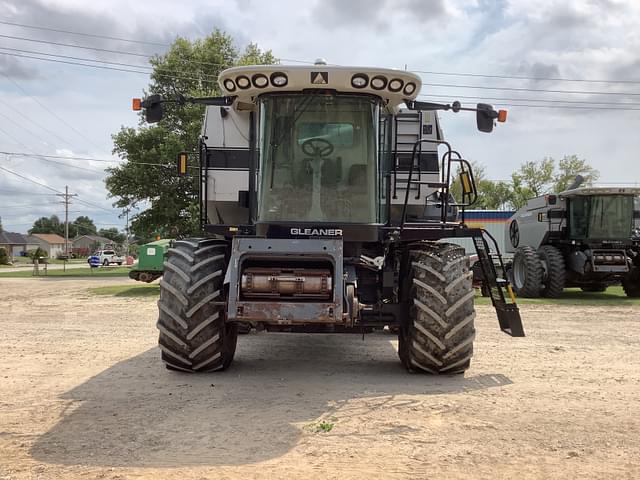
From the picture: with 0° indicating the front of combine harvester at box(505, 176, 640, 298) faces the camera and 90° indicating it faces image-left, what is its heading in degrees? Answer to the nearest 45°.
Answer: approximately 315°

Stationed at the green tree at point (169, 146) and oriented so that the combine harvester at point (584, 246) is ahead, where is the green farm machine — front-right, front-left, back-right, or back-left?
front-right

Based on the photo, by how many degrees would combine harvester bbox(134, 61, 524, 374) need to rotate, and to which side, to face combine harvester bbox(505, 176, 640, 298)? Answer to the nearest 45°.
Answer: approximately 135° to its left

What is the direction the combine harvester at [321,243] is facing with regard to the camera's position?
facing the viewer

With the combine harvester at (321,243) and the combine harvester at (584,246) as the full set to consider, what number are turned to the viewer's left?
0

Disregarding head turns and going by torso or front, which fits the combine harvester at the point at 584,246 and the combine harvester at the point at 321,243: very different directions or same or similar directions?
same or similar directions

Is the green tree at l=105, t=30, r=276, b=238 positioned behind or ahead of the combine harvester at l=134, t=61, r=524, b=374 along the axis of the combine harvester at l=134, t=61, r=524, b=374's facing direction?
behind

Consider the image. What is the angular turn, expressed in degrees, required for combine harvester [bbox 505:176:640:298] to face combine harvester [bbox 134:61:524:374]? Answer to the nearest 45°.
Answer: approximately 45° to its right

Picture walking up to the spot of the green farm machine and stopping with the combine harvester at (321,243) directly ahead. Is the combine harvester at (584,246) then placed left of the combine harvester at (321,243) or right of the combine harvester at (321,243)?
left

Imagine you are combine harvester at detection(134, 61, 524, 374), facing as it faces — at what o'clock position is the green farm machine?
The green farm machine is roughly at 5 o'clock from the combine harvester.
